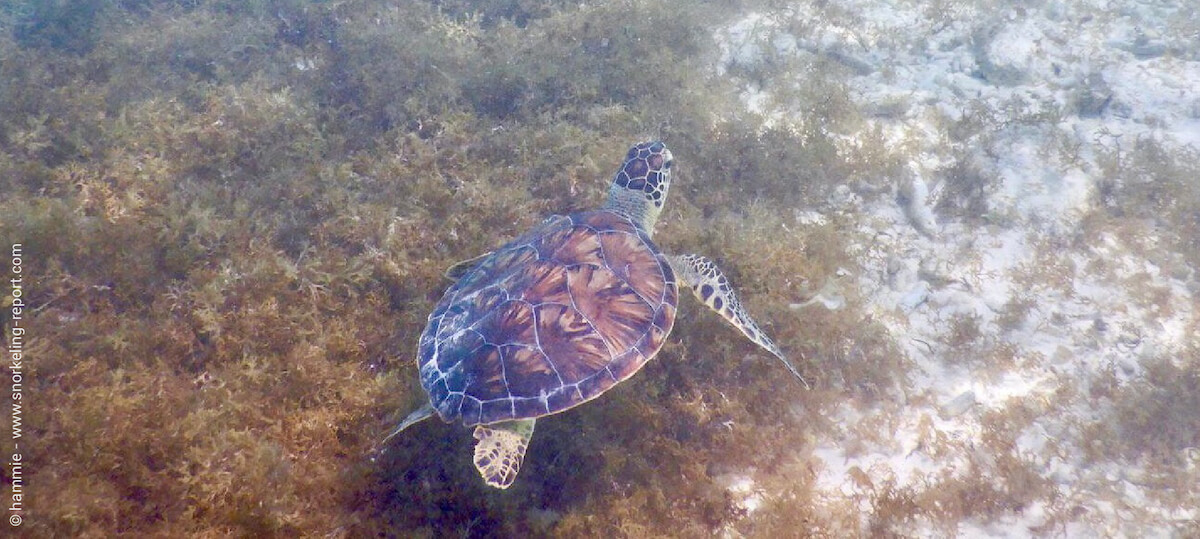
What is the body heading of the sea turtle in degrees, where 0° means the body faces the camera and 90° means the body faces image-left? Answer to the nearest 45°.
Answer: approximately 225°
